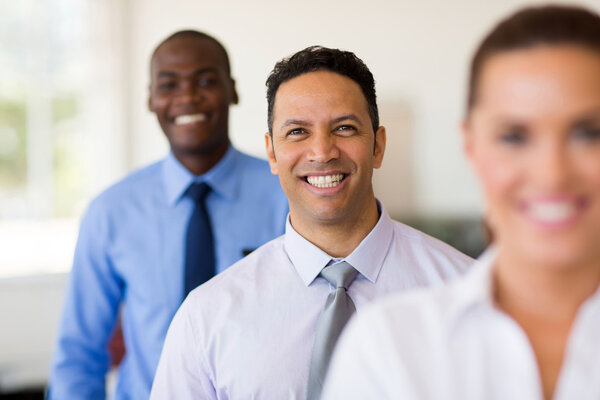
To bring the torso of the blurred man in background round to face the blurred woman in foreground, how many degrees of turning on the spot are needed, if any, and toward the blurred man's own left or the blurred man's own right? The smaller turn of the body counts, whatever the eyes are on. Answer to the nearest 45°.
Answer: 0° — they already face them

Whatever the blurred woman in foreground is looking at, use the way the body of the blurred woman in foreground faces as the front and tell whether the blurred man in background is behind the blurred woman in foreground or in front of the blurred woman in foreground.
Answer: behind

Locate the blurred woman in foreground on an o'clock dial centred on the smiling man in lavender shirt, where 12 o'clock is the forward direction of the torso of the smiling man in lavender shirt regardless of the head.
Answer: The blurred woman in foreground is roughly at 11 o'clock from the smiling man in lavender shirt.

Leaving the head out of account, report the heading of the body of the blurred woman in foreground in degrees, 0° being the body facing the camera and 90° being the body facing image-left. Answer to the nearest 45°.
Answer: approximately 0°

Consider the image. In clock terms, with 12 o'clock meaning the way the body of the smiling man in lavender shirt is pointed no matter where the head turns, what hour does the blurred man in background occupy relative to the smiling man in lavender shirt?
The blurred man in background is roughly at 5 o'clock from the smiling man in lavender shirt.

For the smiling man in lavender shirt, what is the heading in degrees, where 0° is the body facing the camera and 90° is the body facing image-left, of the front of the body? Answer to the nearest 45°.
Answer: approximately 0°
